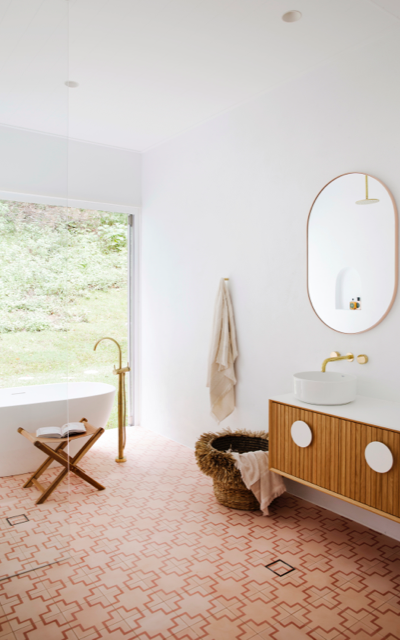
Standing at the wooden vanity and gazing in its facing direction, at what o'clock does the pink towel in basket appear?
The pink towel in basket is roughly at 3 o'clock from the wooden vanity.

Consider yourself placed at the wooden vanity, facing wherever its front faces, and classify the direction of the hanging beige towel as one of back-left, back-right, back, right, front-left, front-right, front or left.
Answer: right

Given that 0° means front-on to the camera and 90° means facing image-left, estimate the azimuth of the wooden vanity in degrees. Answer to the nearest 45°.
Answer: approximately 45°

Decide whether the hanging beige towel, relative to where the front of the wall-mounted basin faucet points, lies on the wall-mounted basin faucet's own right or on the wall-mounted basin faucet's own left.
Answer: on the wall-mounted basin faucet's own right

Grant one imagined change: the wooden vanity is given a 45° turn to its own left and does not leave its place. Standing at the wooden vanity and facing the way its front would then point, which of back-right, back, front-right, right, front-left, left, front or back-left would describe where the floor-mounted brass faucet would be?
back-right

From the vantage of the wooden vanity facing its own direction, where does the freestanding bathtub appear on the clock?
The freestanding bathtub is roughly at 1 o'clock from the wooden vanity.

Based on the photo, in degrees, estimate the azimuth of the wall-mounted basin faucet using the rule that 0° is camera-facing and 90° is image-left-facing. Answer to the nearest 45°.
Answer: approximately 45°

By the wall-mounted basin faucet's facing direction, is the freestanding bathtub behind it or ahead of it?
ahead
